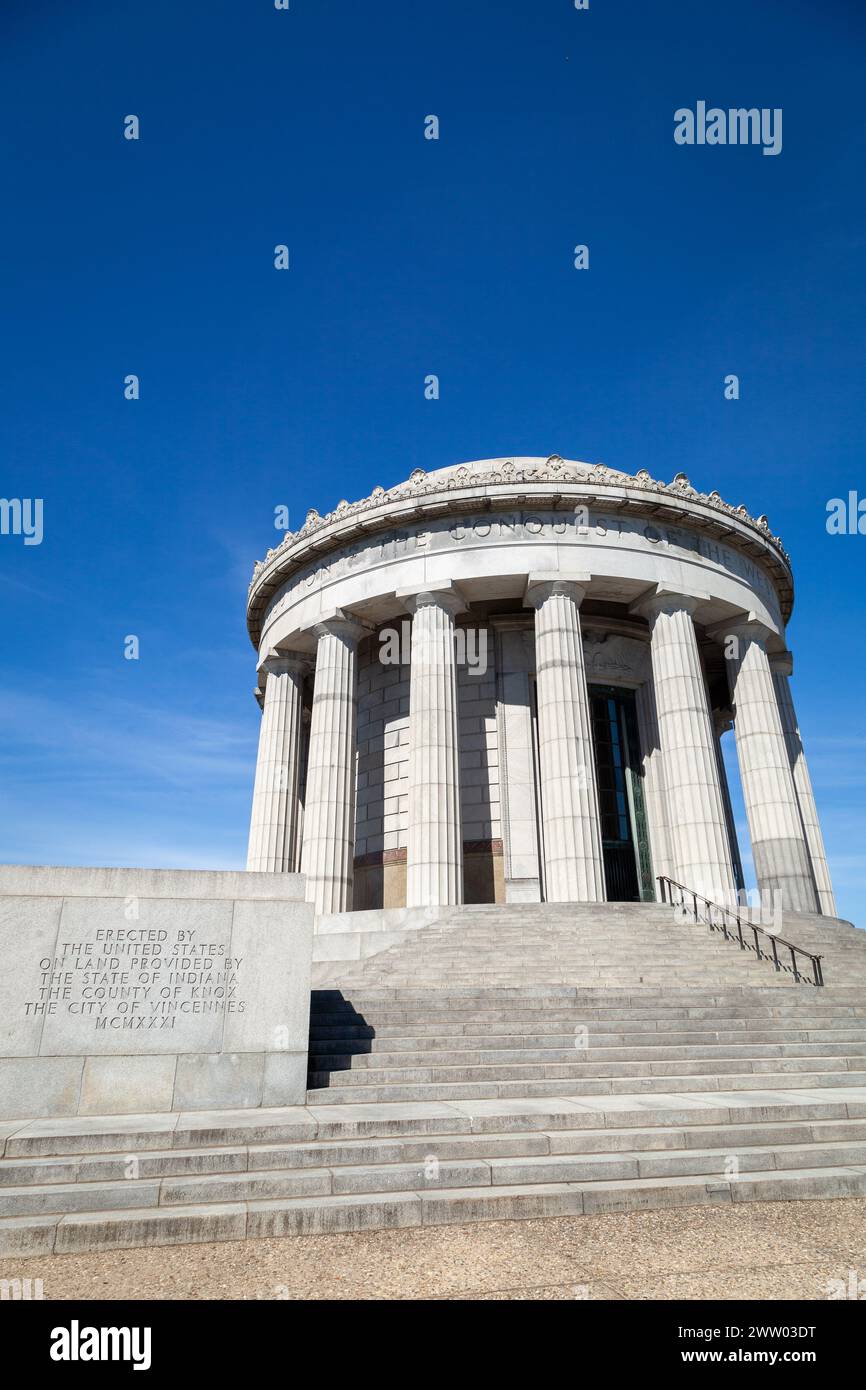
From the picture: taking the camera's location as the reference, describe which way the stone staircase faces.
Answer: facing the viewer

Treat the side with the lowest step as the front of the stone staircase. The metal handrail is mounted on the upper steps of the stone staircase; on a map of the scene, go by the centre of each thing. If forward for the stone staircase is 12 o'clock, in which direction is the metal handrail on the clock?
The metal handrail is roughly at 7 o'clock from the stone staircase.

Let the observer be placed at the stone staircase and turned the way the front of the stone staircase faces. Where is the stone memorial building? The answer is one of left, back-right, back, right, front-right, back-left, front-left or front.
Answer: back
